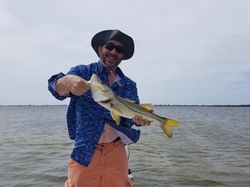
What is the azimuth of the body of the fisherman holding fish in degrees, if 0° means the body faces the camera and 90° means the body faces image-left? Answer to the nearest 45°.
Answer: approximately 0°
